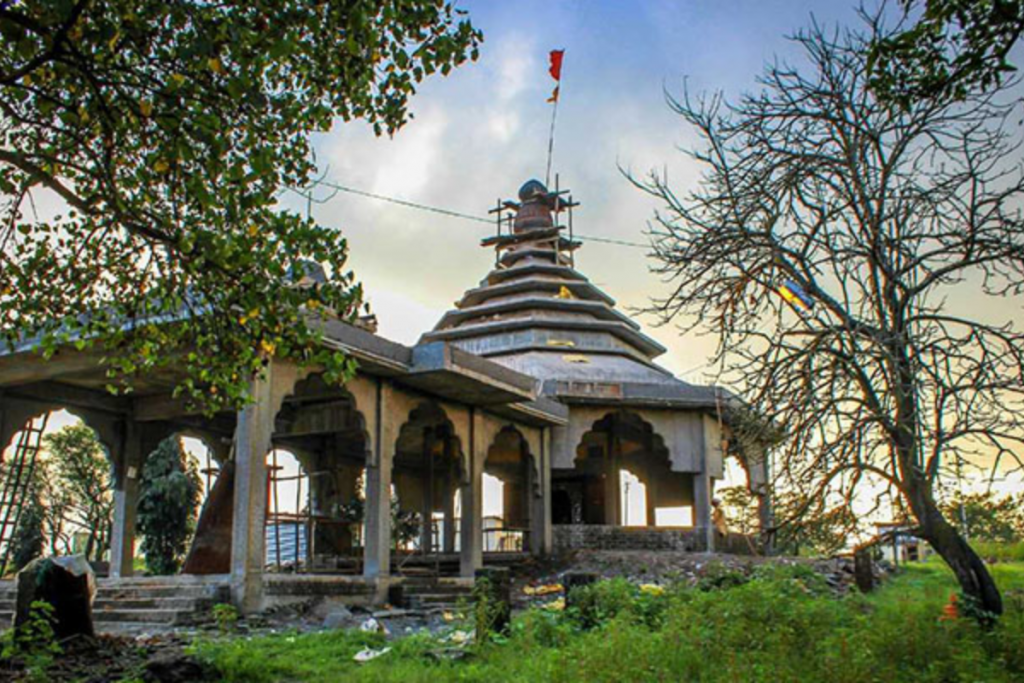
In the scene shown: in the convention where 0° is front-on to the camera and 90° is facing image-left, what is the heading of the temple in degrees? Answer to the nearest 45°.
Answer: approximately 45°

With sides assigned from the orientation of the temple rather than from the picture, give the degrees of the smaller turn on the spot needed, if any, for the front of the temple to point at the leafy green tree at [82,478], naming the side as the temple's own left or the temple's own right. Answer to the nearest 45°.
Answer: approximately 90° to the temple's own right

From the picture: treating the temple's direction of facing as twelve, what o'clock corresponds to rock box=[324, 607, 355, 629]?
The rock is roughly at 11 o'clock from the temple.

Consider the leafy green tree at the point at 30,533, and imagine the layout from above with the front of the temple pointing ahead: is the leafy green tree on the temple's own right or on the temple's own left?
on the temple's own right

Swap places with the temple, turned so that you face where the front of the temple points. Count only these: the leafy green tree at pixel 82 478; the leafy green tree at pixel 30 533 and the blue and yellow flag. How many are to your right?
2

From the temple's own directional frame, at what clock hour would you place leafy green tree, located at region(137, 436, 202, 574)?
The leafy green tree is roughly at 3 o'clock from the temple.
